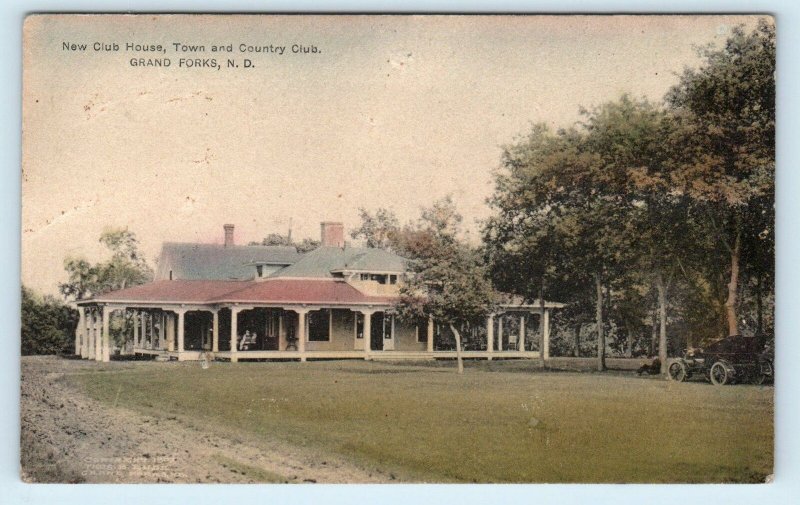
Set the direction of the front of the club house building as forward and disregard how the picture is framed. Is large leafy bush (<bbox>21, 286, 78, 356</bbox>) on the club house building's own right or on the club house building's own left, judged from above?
on the club house building's own right

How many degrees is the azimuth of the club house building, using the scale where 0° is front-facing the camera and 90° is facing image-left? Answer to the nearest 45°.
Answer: approximately 0°

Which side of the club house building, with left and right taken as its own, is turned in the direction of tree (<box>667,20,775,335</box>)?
left

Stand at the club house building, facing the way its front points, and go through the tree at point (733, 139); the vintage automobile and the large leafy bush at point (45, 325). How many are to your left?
2

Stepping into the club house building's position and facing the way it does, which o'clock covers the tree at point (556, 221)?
The tree is roughly at 9 o'clock from the club house building.

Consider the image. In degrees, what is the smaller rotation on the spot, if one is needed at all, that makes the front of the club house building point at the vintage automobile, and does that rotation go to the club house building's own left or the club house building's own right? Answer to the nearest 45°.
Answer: approximately 90° to the club house building's own left
